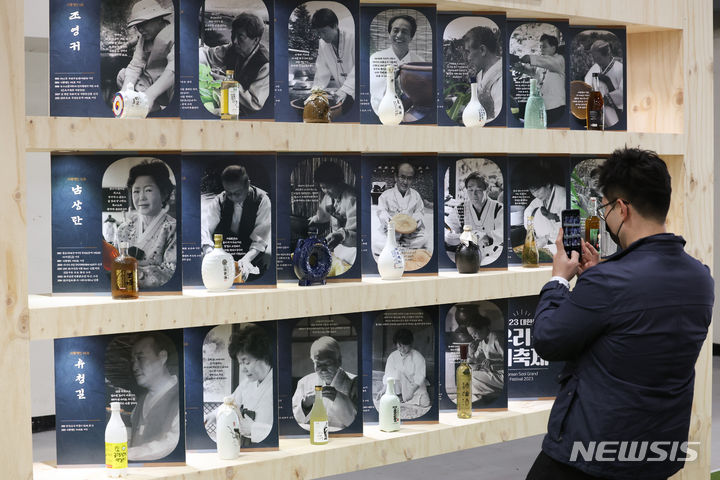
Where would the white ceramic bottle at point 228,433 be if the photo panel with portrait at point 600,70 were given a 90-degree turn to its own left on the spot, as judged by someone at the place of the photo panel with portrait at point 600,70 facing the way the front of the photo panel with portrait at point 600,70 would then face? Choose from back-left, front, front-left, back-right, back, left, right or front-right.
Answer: back-right

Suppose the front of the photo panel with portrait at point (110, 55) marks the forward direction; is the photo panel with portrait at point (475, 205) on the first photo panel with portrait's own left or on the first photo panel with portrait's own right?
on the first photo panel with portrait's own left

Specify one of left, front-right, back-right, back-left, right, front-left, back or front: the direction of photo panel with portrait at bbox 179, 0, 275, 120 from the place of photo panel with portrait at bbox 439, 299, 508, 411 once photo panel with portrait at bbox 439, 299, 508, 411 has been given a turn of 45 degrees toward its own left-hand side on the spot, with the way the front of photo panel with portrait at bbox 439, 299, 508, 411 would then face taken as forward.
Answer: right

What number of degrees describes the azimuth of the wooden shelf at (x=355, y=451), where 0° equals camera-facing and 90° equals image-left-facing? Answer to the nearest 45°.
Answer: approximately 315°

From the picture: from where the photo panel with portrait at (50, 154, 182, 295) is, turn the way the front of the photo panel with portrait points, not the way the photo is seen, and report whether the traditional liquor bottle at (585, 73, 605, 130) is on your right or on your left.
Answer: on your left

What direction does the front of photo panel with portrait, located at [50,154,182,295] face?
toward the camera

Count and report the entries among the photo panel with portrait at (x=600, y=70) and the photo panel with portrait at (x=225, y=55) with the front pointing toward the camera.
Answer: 2

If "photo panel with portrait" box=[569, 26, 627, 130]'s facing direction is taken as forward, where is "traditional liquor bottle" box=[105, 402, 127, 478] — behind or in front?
in front

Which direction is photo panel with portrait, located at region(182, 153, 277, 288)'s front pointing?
toward the camera

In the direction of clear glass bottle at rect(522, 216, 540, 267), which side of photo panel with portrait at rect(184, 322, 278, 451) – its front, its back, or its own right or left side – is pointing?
left

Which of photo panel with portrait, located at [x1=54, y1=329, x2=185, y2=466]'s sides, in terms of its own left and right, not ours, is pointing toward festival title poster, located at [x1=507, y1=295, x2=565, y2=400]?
left

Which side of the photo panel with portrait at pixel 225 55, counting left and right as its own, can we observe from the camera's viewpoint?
front

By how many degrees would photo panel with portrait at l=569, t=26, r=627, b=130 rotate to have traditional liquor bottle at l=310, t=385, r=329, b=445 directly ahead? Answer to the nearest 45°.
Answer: approximately 45° to its right
